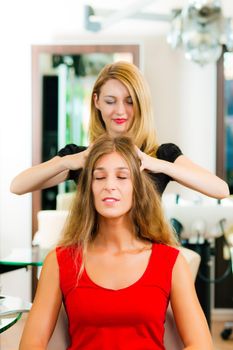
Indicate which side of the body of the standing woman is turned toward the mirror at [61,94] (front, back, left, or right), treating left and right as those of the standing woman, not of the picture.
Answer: back

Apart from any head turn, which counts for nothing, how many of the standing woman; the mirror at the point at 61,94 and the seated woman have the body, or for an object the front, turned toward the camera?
3

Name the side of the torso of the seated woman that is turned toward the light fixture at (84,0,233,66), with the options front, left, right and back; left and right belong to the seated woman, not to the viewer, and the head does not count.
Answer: back

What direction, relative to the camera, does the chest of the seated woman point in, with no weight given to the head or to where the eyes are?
toward the camera

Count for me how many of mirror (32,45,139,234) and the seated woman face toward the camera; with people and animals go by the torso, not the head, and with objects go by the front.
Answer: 2

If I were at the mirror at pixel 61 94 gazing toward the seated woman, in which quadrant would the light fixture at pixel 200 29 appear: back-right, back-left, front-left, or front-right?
front-left

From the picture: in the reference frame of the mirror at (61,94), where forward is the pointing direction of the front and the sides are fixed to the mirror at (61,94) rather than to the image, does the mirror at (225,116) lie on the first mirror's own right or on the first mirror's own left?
on the first mirror's own left

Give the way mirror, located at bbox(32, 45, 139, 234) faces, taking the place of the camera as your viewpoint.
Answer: facing the viewer

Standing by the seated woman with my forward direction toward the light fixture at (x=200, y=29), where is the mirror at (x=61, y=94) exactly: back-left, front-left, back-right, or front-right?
front-left
